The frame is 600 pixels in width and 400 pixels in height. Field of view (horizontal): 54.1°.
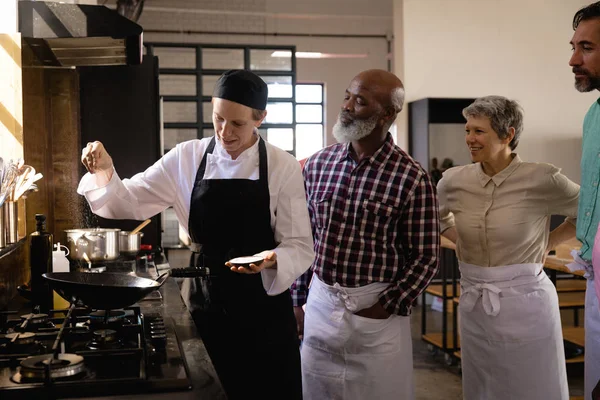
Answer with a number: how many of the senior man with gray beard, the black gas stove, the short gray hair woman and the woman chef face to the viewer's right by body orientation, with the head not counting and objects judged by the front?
1

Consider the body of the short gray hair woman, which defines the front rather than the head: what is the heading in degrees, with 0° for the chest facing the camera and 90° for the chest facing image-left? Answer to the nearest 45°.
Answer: approximately 45°

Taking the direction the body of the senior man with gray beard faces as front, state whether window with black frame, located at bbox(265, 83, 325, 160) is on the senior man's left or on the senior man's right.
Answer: on the senior man's right

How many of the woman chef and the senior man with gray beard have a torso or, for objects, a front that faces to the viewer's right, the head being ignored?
0

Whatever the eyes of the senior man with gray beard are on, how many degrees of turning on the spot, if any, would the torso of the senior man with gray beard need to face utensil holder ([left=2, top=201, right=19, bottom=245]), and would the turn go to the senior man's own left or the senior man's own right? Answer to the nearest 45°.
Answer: approximately 45° to the senior man's own right

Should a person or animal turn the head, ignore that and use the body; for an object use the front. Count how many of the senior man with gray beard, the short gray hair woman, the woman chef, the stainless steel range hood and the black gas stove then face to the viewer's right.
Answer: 2

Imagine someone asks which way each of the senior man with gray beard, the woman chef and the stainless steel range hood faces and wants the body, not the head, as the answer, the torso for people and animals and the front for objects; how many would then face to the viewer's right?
1

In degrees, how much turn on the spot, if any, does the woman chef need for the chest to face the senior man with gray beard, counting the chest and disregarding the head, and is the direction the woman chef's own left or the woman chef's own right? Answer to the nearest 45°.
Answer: approximately 135° to the woman chef's own left

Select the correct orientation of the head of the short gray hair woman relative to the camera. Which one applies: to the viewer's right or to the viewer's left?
to the viewer's left

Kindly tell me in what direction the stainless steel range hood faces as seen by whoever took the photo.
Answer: facing to the right of the viewer

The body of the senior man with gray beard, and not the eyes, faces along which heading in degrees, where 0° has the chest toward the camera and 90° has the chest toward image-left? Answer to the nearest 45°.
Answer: approximately 45°

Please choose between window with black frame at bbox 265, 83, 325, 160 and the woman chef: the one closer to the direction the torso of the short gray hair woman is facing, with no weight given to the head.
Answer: the woman chef

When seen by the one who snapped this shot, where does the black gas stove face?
facing to the right of the viewer

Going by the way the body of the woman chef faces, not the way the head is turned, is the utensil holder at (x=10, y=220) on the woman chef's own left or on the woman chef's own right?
on the woman chef's own right
